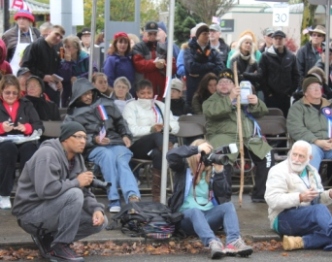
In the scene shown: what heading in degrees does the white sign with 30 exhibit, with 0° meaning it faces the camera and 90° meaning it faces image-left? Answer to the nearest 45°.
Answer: approximately 0°

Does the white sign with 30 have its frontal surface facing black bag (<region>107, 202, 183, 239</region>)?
yes

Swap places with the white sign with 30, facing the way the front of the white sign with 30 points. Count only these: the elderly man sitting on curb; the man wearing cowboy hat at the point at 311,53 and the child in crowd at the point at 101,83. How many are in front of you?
3
